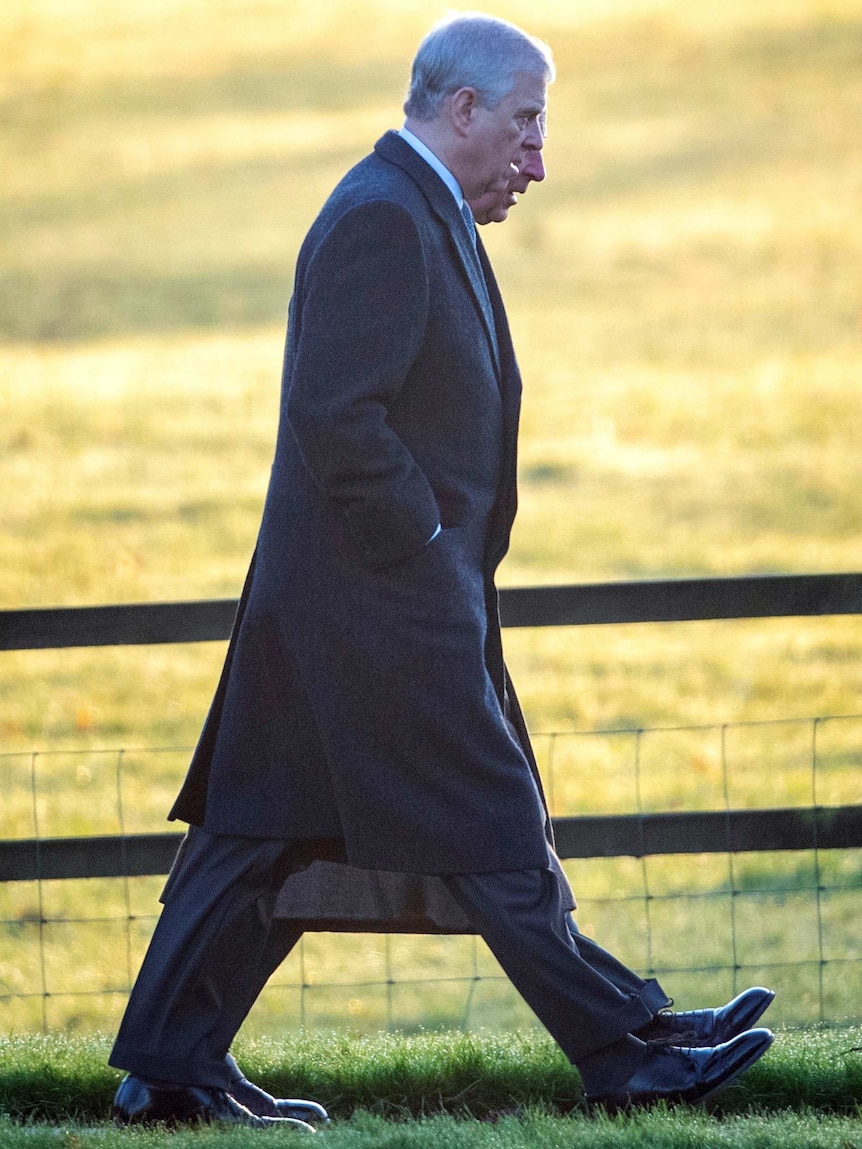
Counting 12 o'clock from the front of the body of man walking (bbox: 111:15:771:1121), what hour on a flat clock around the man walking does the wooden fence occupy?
The wooden fence is roughly at 10 o'clock from the man walking.

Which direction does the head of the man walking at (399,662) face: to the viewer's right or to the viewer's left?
to the viewer's right

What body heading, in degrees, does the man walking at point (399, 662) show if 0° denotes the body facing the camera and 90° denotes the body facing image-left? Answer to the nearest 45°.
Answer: approximately 270°
